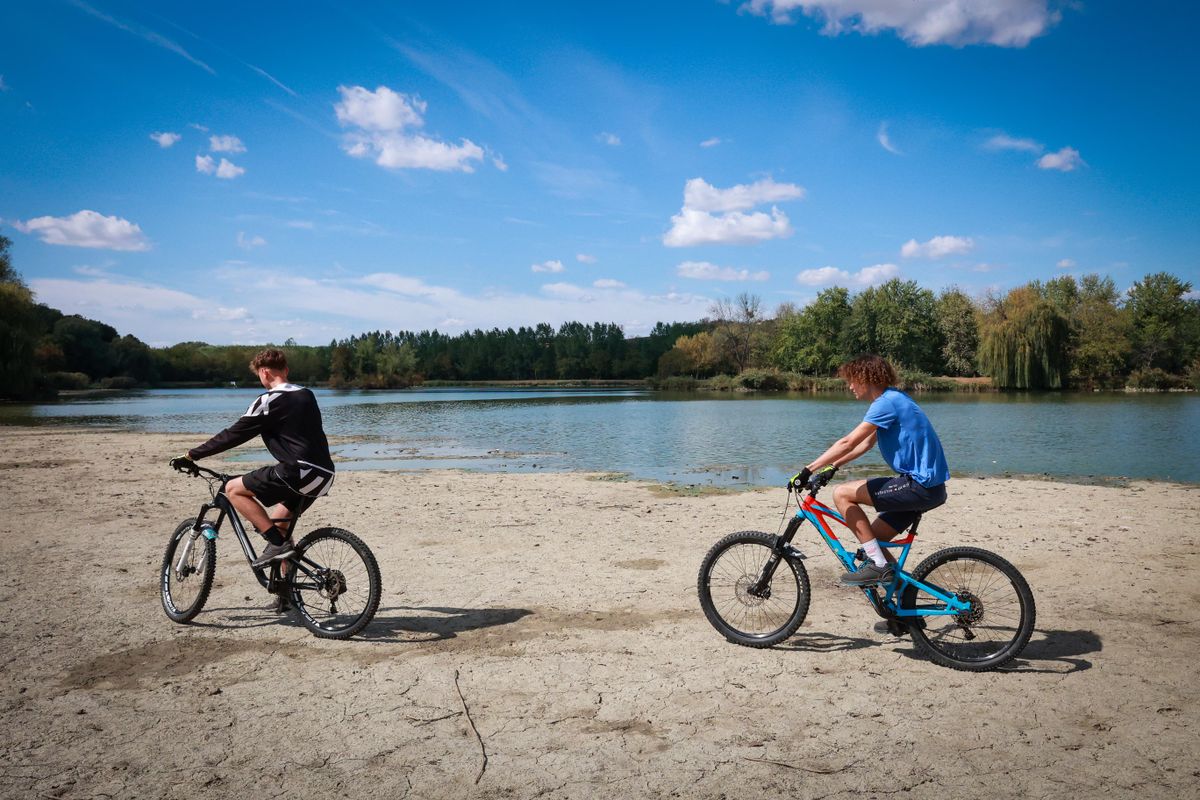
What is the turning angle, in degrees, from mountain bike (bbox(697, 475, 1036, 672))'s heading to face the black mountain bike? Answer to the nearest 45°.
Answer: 0° — it already faces it

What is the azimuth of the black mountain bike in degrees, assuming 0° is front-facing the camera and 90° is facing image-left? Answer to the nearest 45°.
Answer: approximately 135°

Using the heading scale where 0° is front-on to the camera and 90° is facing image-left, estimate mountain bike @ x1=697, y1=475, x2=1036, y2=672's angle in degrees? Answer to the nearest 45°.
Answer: approximately 90°

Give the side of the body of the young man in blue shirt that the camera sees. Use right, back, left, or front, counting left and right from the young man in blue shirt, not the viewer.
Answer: left

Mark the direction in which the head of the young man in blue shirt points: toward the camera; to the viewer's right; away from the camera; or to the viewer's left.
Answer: to the viewer's left

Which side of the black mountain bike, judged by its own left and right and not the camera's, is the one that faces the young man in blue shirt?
back

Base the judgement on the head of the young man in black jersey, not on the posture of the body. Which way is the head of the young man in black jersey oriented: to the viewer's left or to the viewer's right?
to the viewer's left

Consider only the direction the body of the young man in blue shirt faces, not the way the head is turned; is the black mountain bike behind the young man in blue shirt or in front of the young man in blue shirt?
in front

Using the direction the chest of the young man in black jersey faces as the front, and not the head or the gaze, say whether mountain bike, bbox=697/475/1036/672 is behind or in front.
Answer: behind
